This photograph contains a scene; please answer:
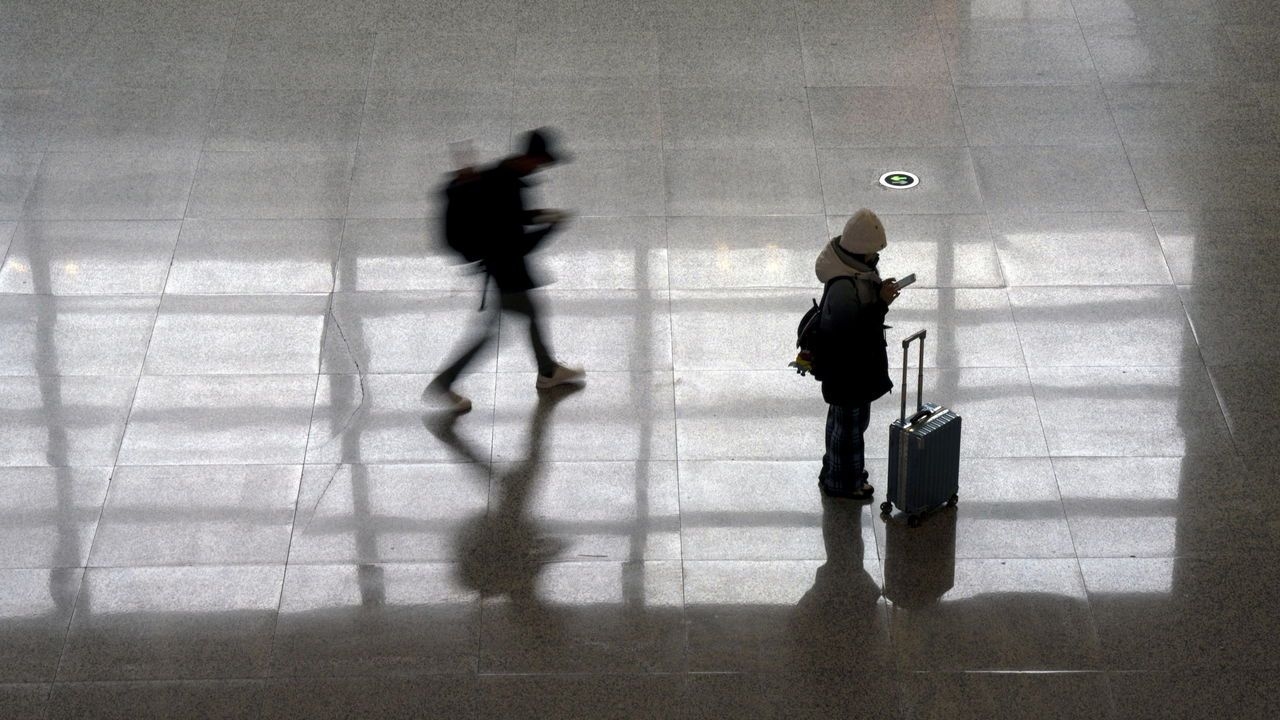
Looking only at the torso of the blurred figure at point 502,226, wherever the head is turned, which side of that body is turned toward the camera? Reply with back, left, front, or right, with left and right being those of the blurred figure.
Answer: right

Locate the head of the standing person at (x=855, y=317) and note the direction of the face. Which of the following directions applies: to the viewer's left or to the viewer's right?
to the viewer's right

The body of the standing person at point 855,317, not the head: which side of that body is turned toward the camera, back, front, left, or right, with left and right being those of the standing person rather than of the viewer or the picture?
right
